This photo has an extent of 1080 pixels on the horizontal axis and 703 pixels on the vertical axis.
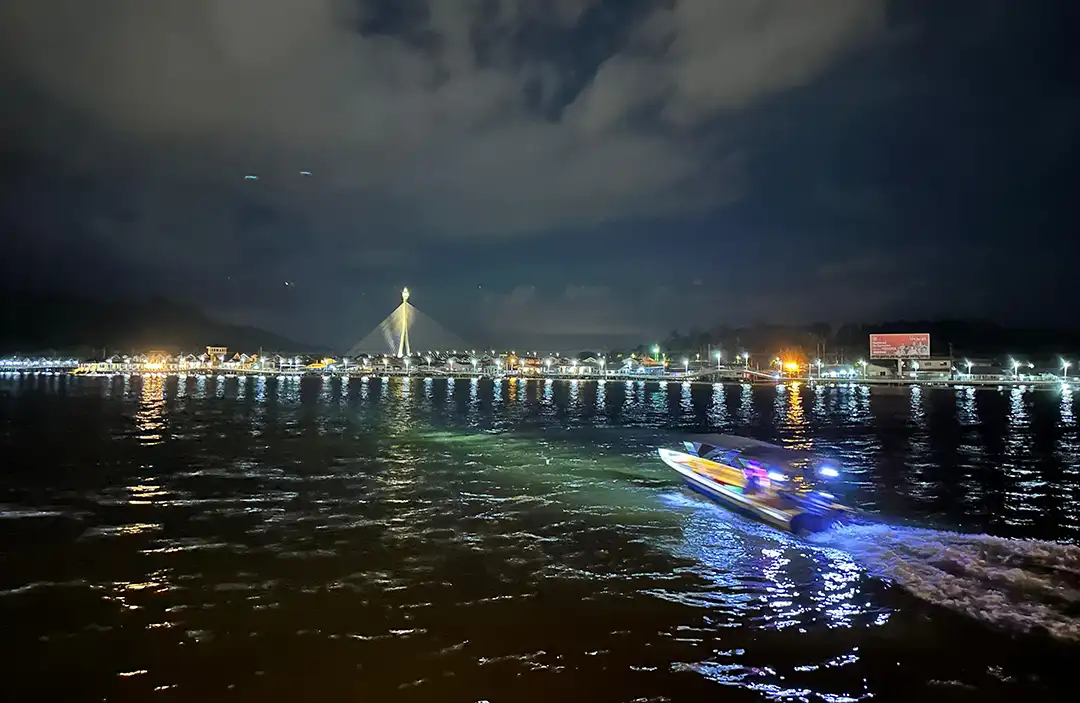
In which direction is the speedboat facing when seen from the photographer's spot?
facing away from the viewer and to the left of the viewer
